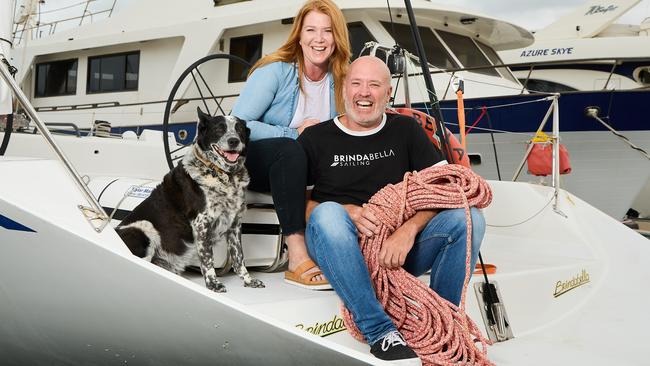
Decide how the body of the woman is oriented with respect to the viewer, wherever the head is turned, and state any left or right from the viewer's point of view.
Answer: facing the viewer and to the right of the viewer

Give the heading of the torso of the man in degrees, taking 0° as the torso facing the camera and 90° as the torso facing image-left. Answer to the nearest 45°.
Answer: approximately 0°

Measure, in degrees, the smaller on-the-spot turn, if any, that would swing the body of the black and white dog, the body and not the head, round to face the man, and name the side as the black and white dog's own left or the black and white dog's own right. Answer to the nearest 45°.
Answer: approximately 45° to the black and white dog's own left

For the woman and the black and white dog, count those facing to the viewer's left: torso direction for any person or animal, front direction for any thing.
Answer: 0
